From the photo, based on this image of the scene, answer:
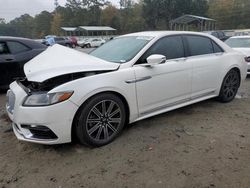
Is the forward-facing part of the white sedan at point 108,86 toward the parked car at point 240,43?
no

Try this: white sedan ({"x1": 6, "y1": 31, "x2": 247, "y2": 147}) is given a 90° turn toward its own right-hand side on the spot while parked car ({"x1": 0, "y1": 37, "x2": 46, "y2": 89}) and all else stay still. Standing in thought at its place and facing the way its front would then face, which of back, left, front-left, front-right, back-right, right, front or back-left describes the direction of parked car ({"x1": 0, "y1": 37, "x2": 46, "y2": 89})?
front

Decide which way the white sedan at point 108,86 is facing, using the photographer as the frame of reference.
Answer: facing the viewer and to the left of the viewer
